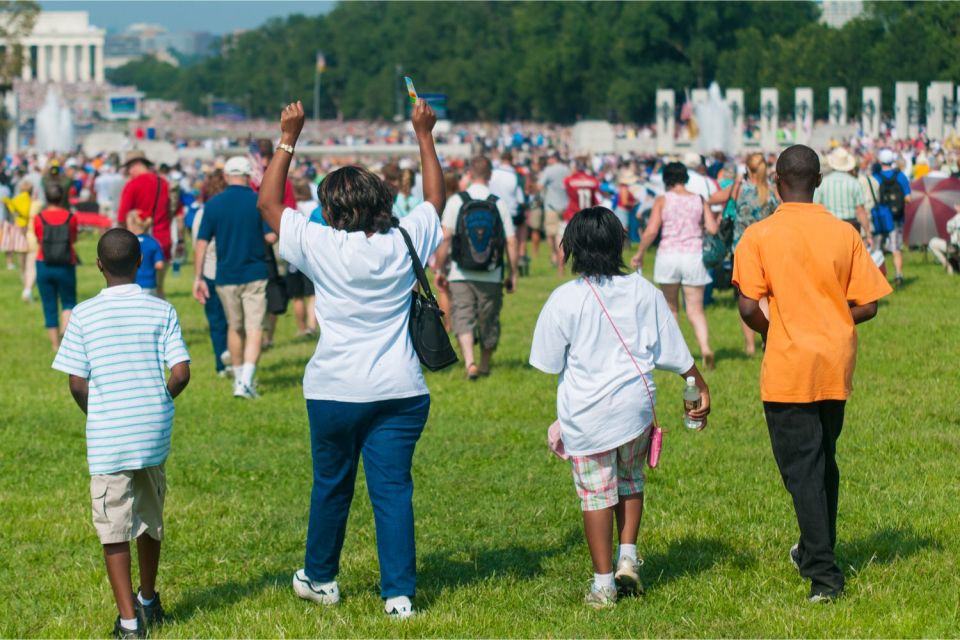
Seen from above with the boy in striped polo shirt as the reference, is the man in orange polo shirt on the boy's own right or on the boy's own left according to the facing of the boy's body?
on the boy's own right

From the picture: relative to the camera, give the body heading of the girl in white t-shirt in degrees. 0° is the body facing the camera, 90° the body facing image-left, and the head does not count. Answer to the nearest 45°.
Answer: approximately 180°

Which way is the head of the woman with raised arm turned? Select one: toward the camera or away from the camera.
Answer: away from the camera

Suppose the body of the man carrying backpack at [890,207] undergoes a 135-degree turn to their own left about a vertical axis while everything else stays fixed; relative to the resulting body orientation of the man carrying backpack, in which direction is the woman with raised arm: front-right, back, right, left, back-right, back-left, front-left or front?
front-left

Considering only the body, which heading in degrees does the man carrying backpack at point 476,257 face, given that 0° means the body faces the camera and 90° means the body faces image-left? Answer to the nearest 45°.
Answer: approximately 180°

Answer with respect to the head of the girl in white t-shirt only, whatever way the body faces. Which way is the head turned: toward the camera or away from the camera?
away from the camera

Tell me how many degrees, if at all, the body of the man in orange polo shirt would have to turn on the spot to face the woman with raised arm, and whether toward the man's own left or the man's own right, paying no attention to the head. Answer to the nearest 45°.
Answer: approximately 90° to the man's own left

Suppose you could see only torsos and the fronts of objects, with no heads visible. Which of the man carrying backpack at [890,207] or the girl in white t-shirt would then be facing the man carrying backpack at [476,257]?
the girl in white t-shirt

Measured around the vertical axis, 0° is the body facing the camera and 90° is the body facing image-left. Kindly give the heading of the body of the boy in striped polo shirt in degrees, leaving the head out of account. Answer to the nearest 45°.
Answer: approximately 180°

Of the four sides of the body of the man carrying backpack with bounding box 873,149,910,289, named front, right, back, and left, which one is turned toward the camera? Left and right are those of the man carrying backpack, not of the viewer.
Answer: back

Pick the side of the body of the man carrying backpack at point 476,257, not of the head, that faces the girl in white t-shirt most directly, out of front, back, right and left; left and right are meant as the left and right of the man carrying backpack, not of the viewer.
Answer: back

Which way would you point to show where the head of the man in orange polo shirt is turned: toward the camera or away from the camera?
away from the camera
